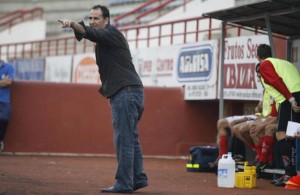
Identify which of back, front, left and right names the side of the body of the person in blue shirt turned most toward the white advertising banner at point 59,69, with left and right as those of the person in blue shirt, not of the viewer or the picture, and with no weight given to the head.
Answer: back

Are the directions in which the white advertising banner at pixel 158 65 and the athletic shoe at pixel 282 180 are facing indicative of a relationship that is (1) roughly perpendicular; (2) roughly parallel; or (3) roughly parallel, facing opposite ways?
roughly perpendicular

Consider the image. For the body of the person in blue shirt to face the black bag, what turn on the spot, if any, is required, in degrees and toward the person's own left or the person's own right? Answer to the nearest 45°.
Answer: approximately 45° to the person's own left

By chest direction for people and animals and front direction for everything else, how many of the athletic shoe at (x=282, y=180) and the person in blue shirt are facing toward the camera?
1

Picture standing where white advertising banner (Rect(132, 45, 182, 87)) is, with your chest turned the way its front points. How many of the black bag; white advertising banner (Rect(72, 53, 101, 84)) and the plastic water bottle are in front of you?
2

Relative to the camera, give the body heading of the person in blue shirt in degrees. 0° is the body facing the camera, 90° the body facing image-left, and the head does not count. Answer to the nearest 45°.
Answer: approximately 0°

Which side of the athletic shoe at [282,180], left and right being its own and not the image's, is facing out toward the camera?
left
